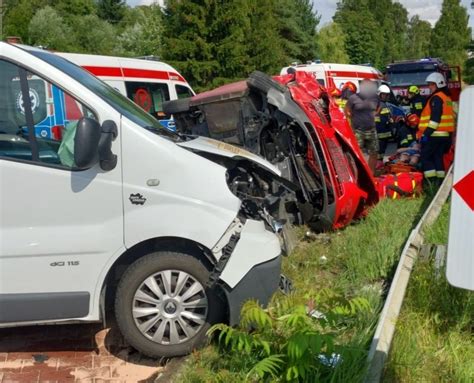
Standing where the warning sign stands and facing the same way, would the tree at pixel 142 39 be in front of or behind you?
behind

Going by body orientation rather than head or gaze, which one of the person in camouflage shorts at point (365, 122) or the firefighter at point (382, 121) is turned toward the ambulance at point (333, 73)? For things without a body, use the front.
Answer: the person in camouflage shorts

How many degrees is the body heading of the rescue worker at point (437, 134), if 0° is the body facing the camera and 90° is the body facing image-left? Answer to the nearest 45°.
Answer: approximately 90°

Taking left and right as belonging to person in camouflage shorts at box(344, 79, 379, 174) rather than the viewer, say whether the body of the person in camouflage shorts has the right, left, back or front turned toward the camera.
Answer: front

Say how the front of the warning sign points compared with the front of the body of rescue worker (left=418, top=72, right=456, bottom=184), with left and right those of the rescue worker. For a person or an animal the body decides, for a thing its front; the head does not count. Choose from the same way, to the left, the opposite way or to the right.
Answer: to the left

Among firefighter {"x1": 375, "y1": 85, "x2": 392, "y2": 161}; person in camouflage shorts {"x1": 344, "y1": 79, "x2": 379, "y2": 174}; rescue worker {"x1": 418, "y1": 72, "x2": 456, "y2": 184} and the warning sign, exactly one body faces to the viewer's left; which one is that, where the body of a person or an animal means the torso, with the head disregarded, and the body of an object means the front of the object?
rescue worker {"x1": 418, "y1": 72, "x2": 456, "y2": 184}

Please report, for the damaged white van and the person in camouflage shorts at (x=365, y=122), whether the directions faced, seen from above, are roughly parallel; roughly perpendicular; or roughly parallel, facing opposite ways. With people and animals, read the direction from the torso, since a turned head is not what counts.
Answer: roughly perpendicular

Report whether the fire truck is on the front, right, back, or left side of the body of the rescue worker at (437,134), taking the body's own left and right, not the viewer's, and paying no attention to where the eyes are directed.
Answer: right

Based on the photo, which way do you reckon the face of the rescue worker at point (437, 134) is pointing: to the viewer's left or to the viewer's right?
to the viewer's left

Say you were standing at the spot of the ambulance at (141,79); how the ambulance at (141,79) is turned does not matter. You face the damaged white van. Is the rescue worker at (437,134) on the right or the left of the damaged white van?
left

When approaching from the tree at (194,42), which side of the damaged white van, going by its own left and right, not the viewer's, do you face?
left
